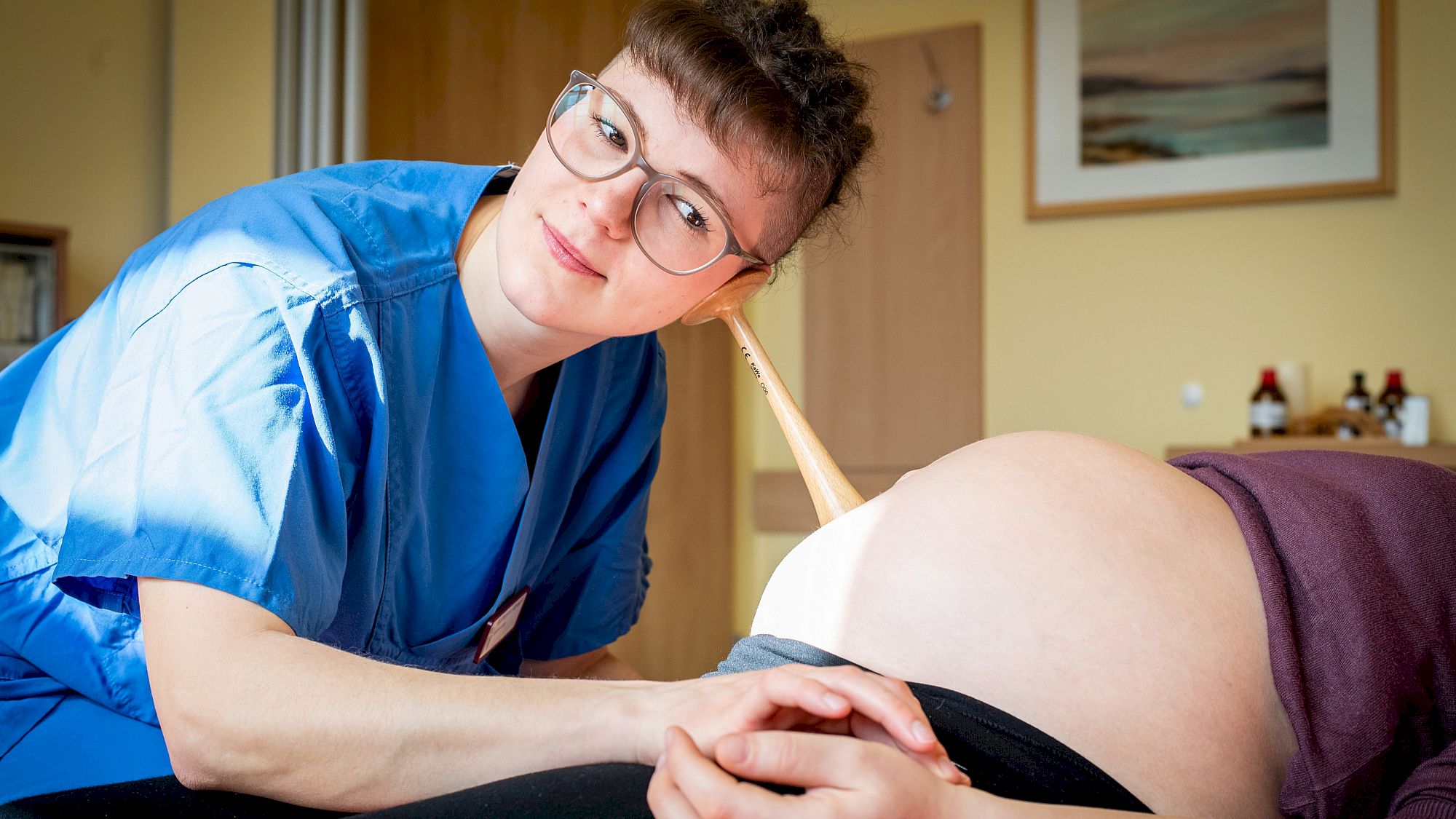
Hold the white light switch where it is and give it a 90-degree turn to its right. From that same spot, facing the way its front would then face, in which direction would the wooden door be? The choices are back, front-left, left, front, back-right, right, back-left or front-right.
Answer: front-left

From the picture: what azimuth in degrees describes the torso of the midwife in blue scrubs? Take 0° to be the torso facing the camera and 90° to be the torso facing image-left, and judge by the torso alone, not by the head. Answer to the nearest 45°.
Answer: approximately 315°

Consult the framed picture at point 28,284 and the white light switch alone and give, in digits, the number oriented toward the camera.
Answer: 2

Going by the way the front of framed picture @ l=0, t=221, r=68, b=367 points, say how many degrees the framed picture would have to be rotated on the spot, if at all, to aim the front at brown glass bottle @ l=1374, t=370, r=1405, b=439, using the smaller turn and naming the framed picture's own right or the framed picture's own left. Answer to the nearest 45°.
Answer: approximately 90° to the framed picture's own left

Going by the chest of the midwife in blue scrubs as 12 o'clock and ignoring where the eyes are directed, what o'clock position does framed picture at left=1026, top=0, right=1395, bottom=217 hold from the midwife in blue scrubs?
The framed picture is roughly at 9 o'clock from the midwife in blue scrubs.

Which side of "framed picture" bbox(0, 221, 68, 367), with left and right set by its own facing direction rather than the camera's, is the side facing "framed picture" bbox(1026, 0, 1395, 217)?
left

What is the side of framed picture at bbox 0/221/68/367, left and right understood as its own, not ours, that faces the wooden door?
left
